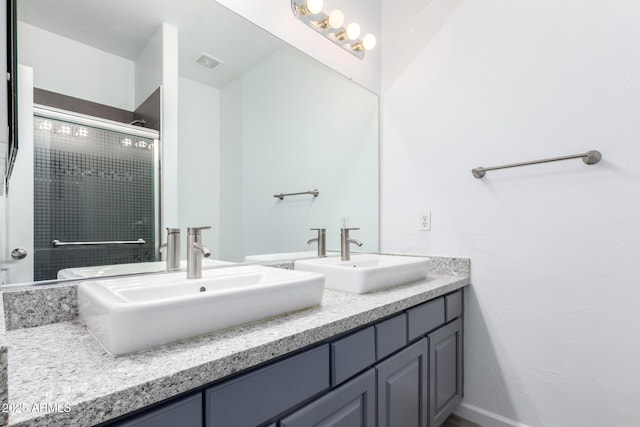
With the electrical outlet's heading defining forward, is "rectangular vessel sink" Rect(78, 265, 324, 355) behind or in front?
in front

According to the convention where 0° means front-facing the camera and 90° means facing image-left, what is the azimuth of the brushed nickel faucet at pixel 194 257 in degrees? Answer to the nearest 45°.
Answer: approximately 315°

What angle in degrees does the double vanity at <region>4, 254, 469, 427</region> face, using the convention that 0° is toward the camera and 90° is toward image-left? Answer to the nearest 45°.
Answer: approximately 315°

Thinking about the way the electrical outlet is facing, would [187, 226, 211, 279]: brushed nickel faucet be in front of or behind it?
in front

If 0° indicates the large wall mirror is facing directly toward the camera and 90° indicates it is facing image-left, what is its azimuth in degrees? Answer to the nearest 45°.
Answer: approximately 315°

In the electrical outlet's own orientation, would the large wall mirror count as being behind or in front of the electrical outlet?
in front

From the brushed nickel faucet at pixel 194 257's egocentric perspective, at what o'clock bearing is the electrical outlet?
The electrical outlet is roughly at 10 o'clock from the brushed nickel faucet.

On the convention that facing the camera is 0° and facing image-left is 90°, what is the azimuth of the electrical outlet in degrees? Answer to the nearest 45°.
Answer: approximately 45°

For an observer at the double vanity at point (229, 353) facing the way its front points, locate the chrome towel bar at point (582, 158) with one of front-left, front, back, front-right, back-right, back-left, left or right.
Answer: front-left

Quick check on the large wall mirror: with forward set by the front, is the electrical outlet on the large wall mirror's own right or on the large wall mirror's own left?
on the large wall mirror's own left
